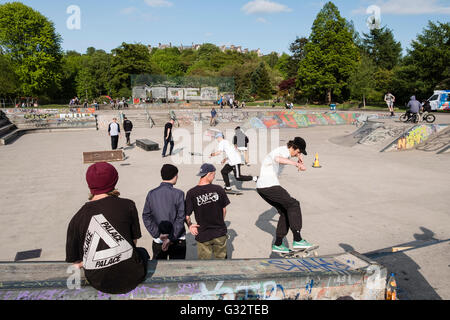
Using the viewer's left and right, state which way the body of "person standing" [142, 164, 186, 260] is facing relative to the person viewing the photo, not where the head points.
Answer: facing away from the viewer

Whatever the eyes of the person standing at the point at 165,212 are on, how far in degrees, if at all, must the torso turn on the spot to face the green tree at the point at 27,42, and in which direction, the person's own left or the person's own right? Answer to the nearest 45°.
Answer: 0° — they already face it

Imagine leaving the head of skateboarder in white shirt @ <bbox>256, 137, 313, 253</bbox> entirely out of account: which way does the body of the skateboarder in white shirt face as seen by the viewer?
to the viewer's right

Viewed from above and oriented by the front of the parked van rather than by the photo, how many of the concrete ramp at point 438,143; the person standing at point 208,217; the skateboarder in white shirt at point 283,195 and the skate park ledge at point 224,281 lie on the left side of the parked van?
4

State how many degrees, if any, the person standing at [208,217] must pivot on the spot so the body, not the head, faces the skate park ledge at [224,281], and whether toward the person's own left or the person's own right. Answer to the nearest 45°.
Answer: approximately 180°

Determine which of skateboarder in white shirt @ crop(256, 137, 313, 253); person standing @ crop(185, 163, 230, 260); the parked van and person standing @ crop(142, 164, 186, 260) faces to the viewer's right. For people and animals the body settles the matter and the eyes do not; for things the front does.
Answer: the skateboarder in white shirt

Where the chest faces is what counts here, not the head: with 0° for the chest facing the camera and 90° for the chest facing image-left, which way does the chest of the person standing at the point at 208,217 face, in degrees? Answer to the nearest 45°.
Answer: approximately 180°

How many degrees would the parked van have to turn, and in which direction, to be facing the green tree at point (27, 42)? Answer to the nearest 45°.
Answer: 0° — it already faces it

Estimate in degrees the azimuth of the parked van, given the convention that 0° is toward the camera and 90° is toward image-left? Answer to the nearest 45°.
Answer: approximately 90°

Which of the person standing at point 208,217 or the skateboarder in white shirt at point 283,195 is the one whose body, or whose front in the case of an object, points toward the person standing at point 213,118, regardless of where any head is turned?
the person standing at point 208,217
